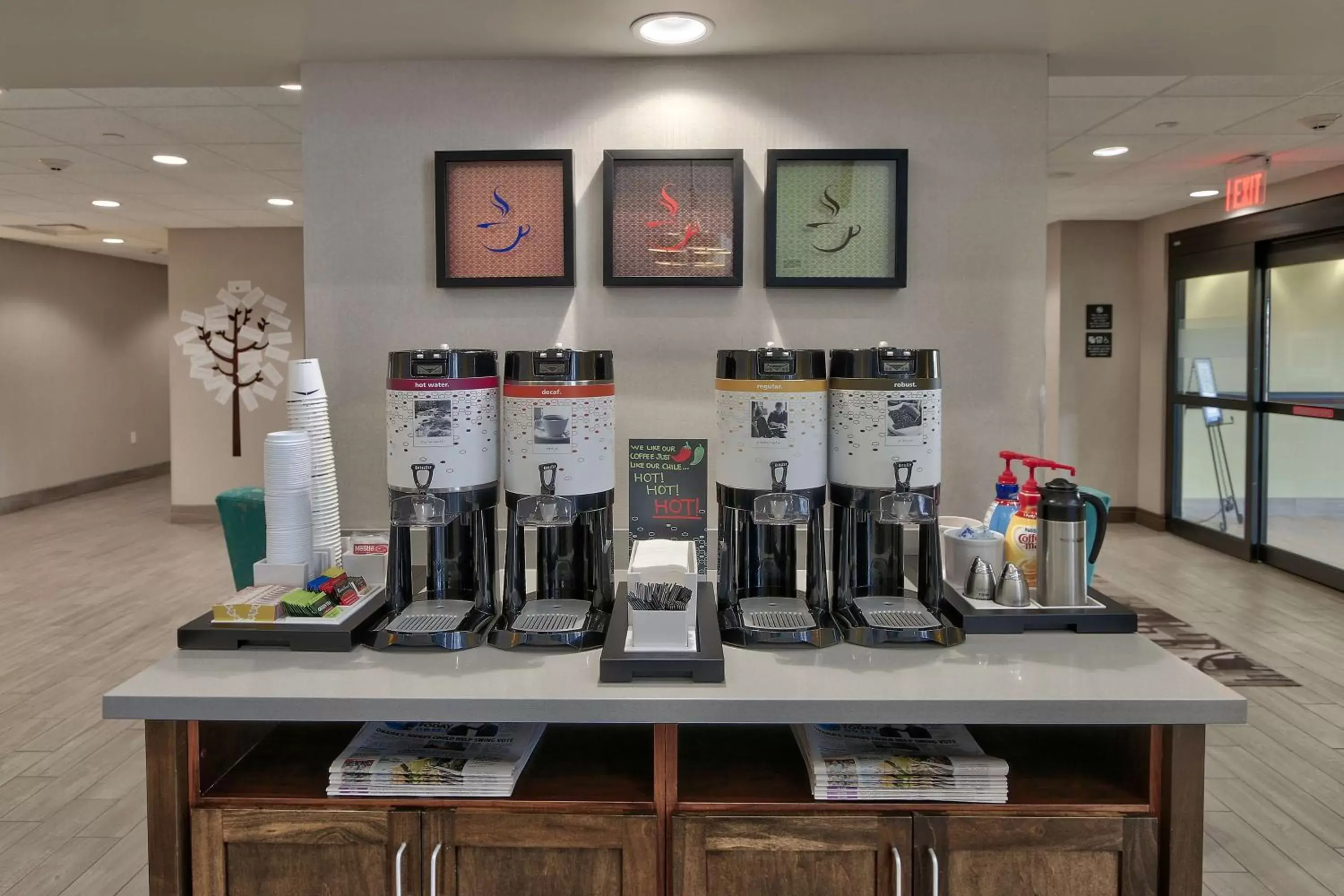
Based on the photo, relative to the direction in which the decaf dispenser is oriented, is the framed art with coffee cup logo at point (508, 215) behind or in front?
behind

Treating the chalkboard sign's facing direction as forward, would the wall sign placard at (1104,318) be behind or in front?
behind

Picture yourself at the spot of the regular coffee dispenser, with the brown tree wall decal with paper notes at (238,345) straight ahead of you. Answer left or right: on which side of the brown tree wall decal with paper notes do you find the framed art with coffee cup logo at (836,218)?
right

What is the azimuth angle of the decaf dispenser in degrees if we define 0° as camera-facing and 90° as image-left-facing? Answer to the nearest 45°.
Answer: approximately 0°

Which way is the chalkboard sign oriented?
toward the camera

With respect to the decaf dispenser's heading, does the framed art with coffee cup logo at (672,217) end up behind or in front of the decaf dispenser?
behind

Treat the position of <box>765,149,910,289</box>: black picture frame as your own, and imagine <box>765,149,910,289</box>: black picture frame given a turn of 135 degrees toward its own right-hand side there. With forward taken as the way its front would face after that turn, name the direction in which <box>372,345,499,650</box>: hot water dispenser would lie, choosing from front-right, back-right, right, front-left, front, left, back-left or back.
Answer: left

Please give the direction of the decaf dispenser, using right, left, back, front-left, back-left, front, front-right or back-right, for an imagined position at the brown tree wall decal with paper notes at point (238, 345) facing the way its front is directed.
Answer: front

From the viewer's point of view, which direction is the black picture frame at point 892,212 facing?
toward the camera

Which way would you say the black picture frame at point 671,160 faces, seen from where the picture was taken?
facing the viewer

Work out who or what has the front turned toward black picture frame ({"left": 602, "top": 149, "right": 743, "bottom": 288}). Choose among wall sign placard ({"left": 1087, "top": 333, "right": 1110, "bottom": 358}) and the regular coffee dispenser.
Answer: the wall sign placard
